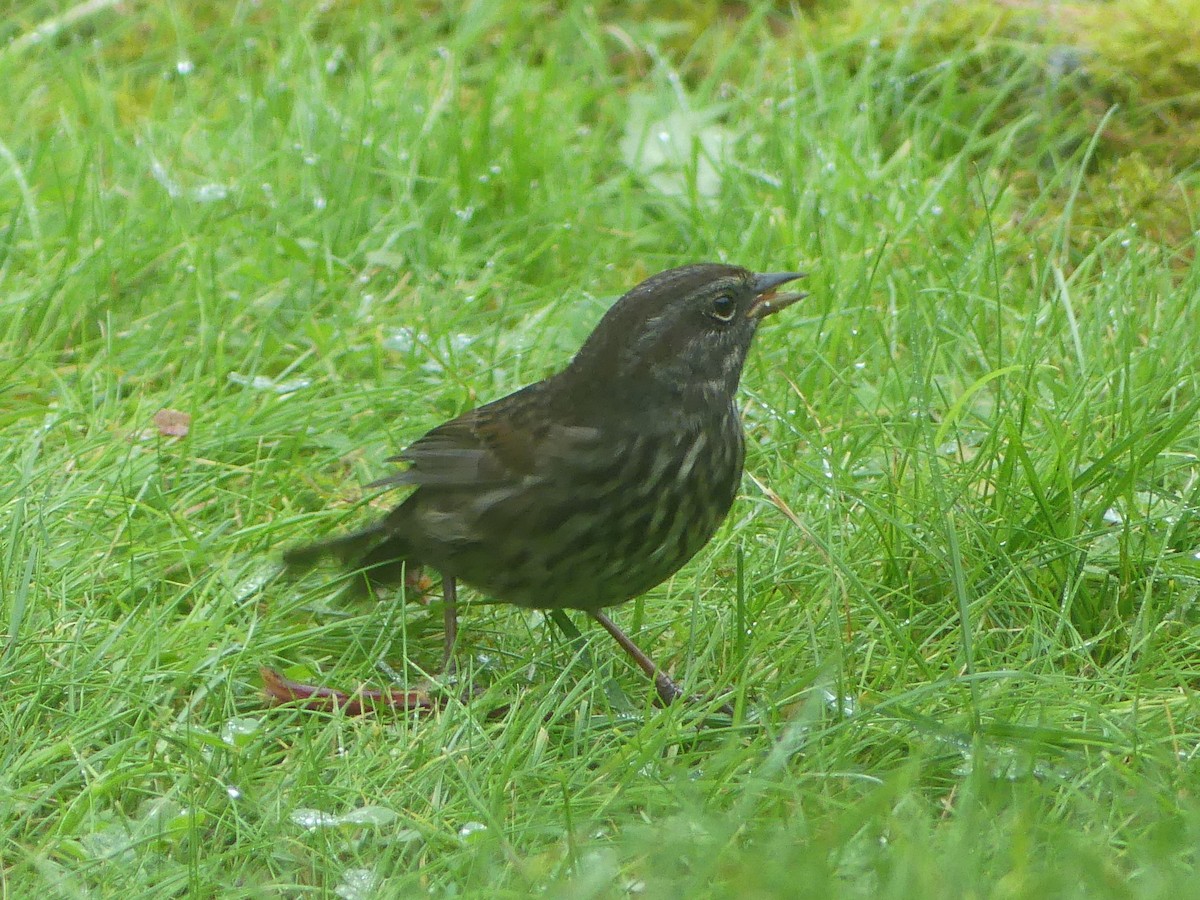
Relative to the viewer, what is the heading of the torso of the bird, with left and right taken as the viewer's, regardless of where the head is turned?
facing to the right of the viewer
